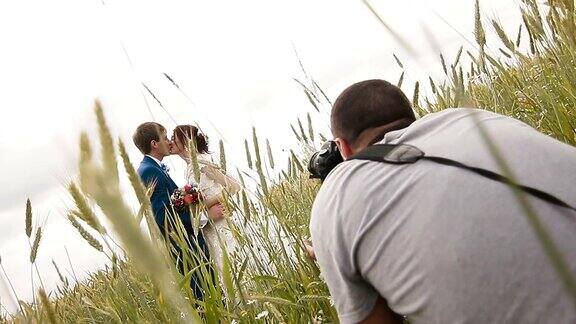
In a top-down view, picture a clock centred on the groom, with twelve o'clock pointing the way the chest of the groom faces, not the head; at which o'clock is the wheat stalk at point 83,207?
The wheat stalk is roughly at 3 o'clock from the groom.

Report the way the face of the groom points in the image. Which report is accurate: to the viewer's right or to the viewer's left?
to the viewer's right

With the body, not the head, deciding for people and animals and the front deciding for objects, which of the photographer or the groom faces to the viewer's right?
the groom

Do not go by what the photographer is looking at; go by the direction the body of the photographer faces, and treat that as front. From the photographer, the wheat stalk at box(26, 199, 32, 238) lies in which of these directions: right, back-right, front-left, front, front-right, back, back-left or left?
front-left

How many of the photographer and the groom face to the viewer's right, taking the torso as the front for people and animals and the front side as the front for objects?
1

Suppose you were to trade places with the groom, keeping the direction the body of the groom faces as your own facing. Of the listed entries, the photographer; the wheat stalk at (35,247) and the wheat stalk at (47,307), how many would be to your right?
3

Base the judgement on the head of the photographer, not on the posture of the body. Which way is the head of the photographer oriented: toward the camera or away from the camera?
away from the camera

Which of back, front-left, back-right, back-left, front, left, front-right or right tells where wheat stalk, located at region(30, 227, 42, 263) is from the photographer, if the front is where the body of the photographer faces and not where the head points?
front-left

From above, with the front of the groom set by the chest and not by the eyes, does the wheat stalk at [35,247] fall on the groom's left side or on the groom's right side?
on the groom's right side

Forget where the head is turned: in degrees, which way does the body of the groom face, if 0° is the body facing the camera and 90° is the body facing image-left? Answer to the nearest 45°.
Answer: approximately 270°

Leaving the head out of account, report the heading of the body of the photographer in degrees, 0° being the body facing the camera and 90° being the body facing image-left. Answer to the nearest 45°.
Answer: approximately 135°
